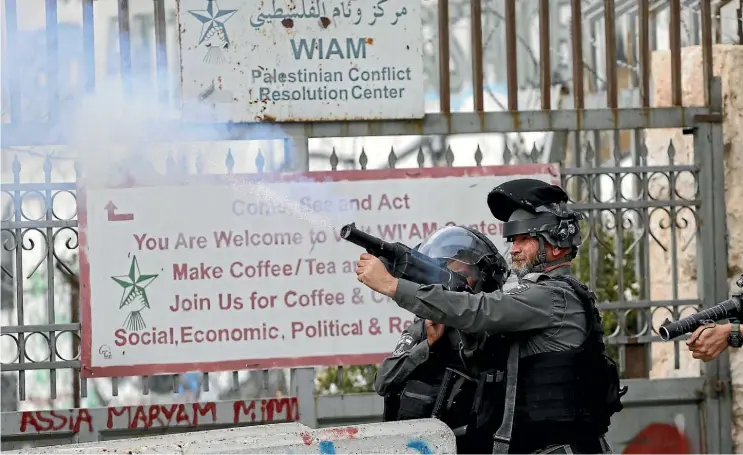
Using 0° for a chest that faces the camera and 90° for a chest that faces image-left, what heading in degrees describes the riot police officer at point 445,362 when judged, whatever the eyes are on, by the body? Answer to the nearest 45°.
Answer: approximately 45°

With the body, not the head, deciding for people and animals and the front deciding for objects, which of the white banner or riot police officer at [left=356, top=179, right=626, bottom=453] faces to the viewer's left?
the riot police officer

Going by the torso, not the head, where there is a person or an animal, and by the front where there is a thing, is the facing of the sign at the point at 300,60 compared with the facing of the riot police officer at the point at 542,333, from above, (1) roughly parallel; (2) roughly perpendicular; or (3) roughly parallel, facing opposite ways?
roughly perpendicular

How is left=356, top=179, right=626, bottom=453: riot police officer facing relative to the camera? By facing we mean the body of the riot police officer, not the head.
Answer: to the viewer's left

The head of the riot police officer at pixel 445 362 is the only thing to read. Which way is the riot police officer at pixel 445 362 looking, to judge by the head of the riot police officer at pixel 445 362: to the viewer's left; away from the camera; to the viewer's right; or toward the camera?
to the viewer's left

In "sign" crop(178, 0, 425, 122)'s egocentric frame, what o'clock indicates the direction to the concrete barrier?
The concrete barrier is roughly at 12 o'clock from the sign.

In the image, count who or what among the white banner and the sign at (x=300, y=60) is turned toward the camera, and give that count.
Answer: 2

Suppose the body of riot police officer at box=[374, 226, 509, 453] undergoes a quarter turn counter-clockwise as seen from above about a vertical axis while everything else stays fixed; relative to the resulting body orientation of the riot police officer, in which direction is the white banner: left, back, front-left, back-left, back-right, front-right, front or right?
back

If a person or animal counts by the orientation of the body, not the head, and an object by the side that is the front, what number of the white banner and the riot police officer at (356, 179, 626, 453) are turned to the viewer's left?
1

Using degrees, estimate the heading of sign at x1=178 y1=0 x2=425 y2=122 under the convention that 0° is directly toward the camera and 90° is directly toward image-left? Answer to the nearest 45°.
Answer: approximately 0°
